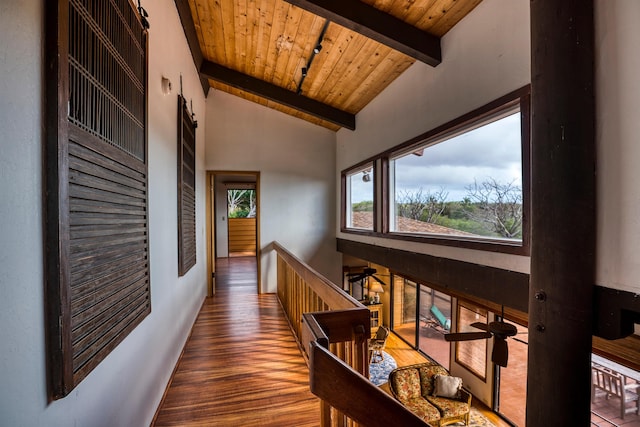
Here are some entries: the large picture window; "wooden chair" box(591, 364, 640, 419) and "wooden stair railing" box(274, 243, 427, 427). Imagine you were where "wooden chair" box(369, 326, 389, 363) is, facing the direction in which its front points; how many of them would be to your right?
0

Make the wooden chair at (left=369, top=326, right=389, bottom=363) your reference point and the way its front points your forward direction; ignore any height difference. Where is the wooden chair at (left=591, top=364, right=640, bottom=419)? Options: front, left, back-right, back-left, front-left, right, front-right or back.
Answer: left

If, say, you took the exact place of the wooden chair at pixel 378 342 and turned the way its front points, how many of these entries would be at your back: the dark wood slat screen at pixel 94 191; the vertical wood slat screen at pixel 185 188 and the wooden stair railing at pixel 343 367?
0

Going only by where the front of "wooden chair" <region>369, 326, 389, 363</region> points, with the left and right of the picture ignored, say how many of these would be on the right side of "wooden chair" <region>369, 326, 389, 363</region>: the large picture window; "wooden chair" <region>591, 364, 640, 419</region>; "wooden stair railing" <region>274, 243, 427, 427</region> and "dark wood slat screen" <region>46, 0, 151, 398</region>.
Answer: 0

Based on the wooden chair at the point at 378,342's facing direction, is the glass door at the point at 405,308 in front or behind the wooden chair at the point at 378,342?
behind

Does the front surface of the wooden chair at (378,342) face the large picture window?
no

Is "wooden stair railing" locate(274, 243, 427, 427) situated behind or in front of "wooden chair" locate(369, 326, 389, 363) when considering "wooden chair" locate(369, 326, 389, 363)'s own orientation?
in front

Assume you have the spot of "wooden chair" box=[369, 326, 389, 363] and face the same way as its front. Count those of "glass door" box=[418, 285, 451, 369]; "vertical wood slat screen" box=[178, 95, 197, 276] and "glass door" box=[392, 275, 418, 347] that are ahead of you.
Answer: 1

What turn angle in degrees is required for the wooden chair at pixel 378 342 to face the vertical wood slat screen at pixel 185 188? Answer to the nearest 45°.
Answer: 0° — it already faces it

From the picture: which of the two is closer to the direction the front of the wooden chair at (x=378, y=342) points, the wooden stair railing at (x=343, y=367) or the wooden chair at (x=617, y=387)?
the wooden stair railing

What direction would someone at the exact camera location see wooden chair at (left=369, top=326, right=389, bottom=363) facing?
facing the viewer and to the left of the viewer
